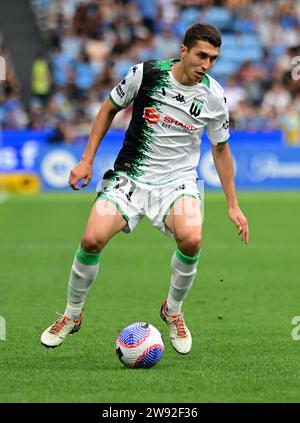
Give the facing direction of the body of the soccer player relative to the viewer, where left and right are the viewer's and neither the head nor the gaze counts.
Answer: facing the viewer

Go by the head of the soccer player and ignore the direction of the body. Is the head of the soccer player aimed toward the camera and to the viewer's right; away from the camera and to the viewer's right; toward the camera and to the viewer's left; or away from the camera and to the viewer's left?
toward the camera and to the viewer's right
